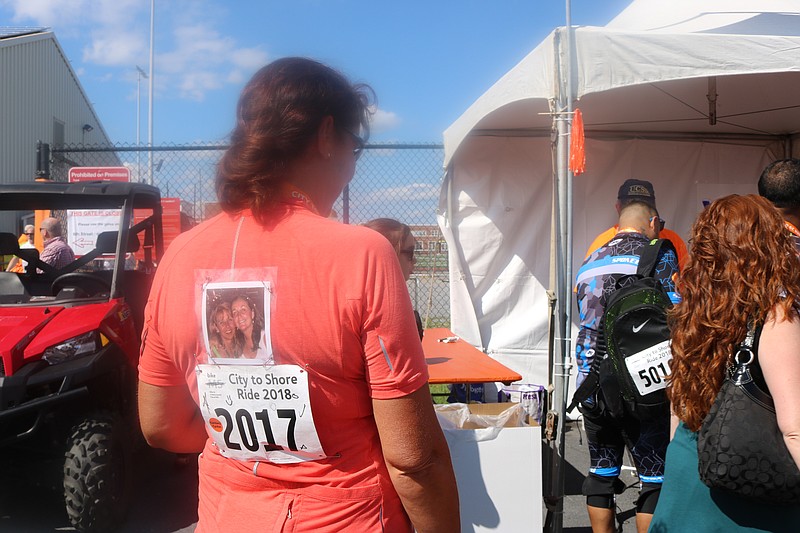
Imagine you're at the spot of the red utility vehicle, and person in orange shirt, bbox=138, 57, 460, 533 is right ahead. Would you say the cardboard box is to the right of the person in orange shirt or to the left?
left

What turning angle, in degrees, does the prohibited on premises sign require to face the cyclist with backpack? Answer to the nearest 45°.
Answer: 0° — it already faces them

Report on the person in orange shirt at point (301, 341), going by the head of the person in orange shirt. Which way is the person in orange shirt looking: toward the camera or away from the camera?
away from the camera

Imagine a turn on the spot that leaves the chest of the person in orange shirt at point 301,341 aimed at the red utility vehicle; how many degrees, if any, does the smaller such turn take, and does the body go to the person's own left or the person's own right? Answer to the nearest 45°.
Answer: approximately 90° to the person's own left

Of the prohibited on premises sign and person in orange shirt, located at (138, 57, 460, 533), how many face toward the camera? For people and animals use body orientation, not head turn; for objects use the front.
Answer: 1

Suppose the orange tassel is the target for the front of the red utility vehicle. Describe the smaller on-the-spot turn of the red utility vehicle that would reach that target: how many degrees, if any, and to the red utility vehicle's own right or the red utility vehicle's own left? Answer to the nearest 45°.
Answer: approximately 90° to the red utility vehicle's own left

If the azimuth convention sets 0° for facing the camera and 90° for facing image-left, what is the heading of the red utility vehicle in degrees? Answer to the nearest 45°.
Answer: approximately 45°

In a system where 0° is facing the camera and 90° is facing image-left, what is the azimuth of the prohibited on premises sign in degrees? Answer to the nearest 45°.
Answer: approximately 0°

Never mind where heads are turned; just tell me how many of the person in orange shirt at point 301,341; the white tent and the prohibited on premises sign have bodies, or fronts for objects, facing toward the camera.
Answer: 2
